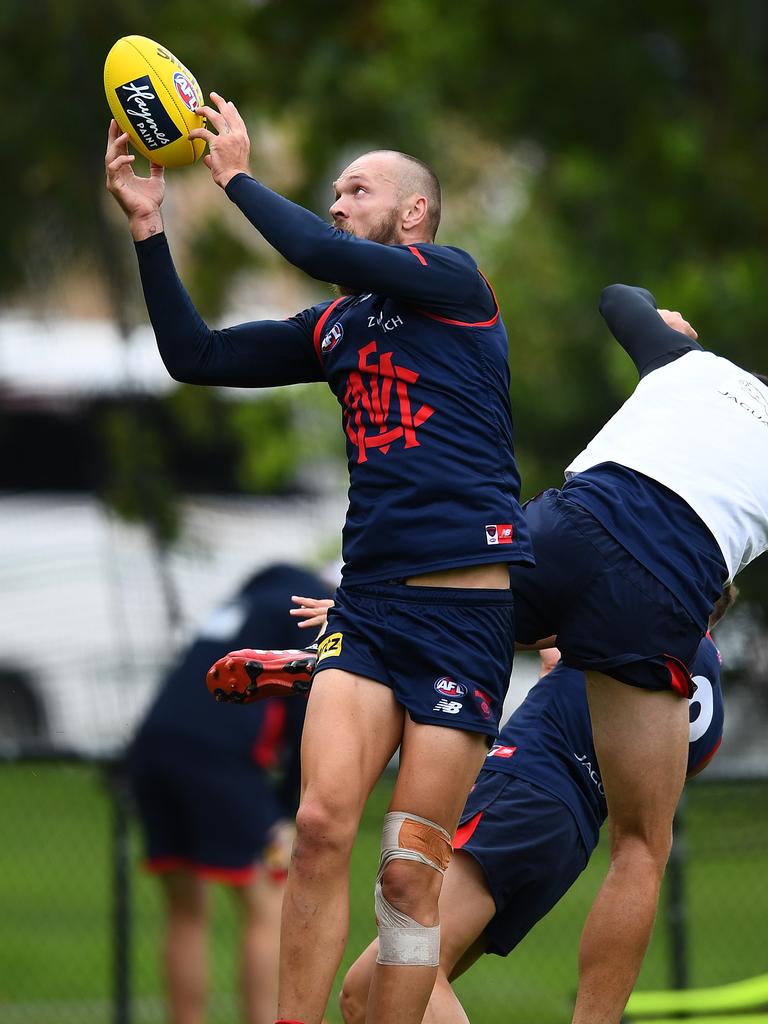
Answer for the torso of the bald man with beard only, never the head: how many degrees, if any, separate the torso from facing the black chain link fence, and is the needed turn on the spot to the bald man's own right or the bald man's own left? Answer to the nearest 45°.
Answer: approximately 135° to the bald man's own right

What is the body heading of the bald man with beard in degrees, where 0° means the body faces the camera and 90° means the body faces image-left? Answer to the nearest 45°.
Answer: approximately 45°

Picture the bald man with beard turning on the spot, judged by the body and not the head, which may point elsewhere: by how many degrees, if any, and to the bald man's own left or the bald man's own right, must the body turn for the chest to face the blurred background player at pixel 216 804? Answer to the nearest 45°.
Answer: approximately 135° to the bald man's own right
